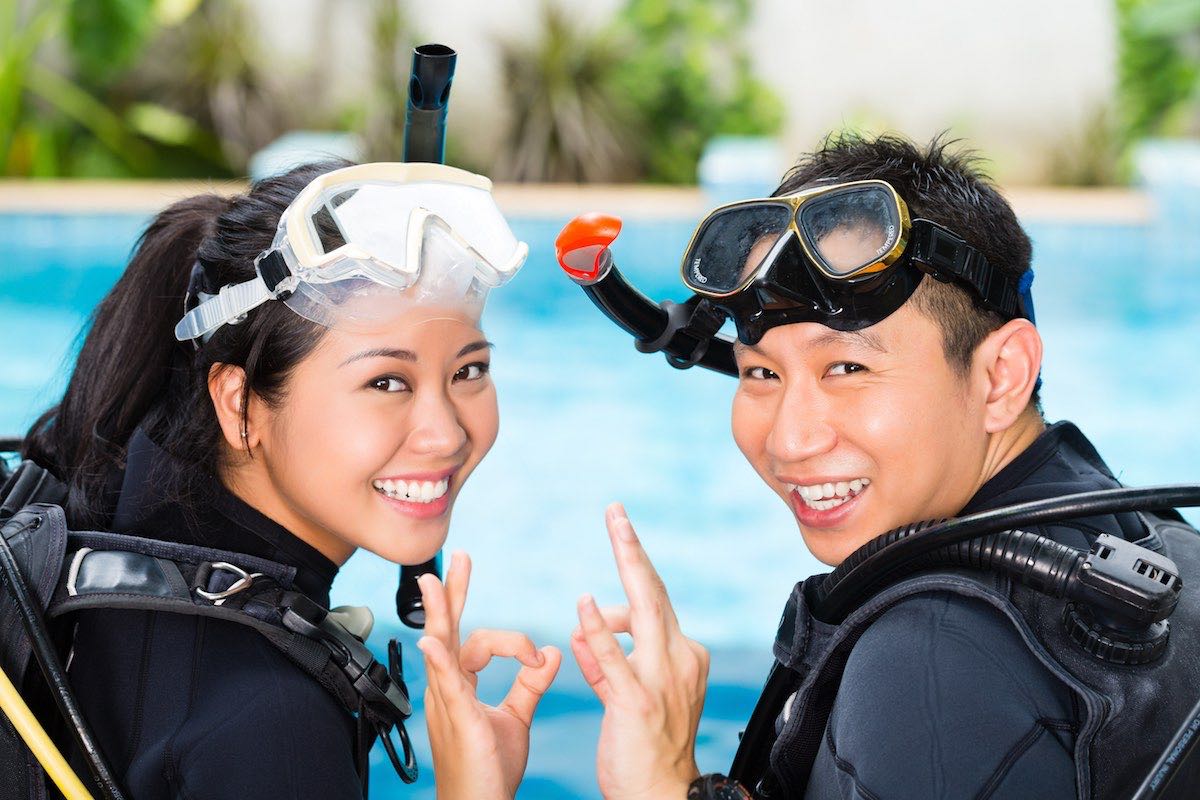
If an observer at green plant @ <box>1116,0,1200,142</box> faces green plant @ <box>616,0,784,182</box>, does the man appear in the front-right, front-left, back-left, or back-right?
front-left

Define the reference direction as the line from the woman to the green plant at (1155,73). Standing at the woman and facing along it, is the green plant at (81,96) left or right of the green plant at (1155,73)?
left

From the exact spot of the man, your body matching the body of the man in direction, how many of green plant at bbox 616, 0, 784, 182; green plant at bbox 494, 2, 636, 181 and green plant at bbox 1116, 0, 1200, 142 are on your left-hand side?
0

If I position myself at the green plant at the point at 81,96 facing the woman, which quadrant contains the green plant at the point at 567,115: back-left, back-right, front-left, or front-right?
front-left

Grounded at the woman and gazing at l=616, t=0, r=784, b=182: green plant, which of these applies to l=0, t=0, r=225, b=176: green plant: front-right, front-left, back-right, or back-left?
front-left
